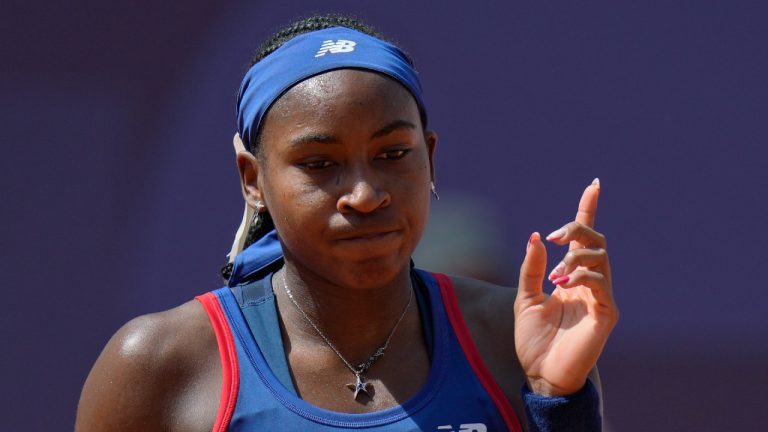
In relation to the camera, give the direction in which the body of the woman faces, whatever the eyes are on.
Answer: toward the camera
